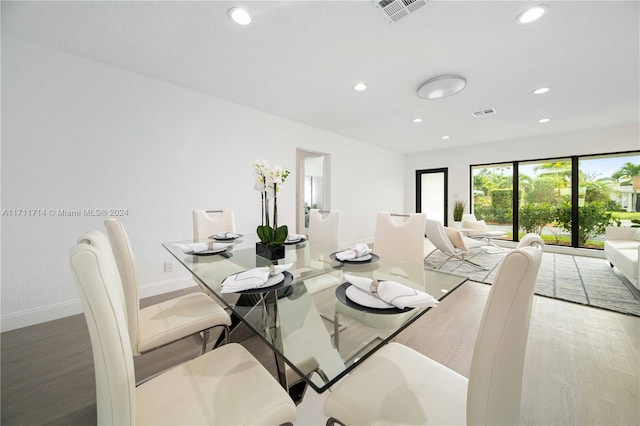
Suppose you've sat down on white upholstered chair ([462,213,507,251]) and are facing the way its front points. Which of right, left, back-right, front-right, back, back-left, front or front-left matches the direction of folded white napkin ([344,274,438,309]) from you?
right

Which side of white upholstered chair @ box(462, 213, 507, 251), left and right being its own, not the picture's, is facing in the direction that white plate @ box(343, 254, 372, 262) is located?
right

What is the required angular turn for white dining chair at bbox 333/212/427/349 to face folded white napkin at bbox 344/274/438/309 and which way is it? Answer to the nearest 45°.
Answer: approximately 45° to its left

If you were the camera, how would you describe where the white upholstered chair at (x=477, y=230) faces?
facing to the right of the viewer

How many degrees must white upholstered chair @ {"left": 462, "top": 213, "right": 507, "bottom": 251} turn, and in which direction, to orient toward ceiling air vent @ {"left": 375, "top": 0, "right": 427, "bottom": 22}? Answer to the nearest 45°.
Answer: approximately 90° to its right

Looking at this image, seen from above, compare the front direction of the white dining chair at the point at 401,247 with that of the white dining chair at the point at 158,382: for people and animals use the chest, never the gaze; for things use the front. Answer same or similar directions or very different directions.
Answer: very different directions

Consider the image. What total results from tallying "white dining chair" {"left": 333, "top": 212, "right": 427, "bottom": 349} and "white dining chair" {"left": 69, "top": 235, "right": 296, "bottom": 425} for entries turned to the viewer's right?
1

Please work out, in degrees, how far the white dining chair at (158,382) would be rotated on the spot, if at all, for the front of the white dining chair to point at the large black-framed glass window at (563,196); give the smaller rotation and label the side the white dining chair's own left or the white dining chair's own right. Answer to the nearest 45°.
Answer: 0° — it already faces it

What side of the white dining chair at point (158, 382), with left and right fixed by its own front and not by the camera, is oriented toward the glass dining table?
front

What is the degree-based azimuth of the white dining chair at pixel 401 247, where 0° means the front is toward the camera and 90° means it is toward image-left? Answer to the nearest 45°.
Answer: approximately 45°

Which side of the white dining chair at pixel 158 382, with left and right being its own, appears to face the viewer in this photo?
right

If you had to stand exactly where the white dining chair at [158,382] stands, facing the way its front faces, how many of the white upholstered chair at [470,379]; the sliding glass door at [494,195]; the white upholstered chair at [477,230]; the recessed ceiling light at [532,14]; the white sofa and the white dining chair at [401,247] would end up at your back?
0
